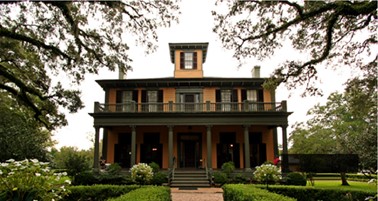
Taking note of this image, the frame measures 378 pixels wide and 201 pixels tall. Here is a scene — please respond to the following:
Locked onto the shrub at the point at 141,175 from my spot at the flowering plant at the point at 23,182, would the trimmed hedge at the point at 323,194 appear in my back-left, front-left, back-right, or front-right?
front-right

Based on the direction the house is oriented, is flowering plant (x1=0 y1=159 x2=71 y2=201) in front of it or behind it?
in front

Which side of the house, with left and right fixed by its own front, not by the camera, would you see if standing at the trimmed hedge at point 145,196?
front

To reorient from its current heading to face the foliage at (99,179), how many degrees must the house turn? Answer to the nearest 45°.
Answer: approximately 45° to its right

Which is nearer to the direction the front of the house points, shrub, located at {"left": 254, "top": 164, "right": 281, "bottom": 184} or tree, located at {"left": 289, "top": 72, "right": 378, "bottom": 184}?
the shrub

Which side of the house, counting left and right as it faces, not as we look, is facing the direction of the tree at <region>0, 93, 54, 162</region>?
right

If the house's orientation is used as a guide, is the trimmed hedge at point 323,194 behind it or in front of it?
in front

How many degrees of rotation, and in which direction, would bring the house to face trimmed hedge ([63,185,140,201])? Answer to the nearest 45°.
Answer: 0° — it already faces it

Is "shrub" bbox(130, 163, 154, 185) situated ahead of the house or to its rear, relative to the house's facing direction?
ahead

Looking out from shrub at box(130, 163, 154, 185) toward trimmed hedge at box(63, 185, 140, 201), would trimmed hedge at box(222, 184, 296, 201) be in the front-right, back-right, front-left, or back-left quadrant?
front-left

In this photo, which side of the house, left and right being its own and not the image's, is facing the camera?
front

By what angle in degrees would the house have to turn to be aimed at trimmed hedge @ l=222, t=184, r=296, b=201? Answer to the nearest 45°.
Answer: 0° — it already faces it
